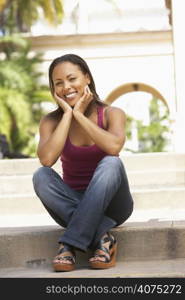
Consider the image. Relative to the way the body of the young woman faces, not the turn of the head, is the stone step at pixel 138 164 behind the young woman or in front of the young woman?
behind

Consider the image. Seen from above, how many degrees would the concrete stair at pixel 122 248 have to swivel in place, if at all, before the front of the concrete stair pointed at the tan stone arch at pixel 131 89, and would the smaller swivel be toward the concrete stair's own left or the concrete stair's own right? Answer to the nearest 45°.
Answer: approximately 180°

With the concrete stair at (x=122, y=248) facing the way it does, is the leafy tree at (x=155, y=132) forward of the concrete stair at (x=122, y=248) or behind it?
behind

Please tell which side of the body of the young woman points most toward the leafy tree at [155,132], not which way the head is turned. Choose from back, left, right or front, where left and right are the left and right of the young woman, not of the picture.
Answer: back

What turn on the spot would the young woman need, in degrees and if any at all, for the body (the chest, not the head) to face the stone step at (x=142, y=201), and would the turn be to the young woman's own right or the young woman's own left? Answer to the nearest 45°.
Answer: approximately 180°

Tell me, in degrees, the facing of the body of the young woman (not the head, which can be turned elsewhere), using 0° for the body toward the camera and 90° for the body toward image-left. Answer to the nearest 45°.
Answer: approximately 0°

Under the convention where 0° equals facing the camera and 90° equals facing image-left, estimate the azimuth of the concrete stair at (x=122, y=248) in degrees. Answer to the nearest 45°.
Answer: approximately 0°

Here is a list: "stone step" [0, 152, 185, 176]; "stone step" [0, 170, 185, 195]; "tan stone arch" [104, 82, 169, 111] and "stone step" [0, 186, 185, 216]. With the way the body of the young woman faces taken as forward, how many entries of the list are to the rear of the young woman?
4
